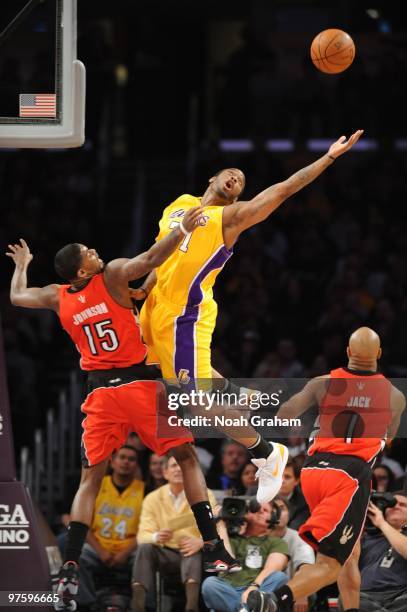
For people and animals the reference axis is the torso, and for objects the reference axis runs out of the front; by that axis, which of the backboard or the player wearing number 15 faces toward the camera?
the backboard

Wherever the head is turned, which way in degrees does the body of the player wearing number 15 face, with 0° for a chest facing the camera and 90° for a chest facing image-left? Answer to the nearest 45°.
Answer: approximately 225°

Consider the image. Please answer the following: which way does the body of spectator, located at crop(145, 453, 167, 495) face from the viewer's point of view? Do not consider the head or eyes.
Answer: toward the camera

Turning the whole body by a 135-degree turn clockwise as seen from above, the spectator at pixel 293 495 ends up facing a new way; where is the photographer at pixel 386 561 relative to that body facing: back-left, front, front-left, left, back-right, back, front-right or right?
back-right

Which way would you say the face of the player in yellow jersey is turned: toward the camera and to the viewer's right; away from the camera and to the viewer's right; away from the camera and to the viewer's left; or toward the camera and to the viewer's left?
toward the camera and to the viewer's right

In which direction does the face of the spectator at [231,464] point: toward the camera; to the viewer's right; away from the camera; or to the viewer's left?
toward the camera

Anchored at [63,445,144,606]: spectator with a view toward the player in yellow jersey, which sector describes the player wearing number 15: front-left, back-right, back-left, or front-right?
front-right

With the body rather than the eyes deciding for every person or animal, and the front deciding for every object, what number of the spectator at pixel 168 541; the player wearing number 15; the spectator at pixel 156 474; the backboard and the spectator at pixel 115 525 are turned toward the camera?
4

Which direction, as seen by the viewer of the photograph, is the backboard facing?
facing the viewer

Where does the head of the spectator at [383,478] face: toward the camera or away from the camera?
toward the camera

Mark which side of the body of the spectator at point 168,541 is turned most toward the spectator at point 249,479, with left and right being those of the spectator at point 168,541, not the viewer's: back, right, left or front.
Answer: left

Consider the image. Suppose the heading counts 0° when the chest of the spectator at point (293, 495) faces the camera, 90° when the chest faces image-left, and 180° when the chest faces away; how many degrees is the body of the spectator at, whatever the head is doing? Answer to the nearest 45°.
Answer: approximately 45°

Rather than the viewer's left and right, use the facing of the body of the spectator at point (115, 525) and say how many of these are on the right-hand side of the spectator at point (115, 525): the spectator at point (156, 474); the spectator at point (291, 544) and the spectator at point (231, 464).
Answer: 0

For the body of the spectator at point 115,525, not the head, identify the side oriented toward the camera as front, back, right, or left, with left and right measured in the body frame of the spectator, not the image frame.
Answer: front

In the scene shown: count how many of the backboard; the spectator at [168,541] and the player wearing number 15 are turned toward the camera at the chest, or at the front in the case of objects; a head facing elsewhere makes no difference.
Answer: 2

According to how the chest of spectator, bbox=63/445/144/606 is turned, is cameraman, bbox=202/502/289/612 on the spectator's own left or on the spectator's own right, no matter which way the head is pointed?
on the spectator's own left
